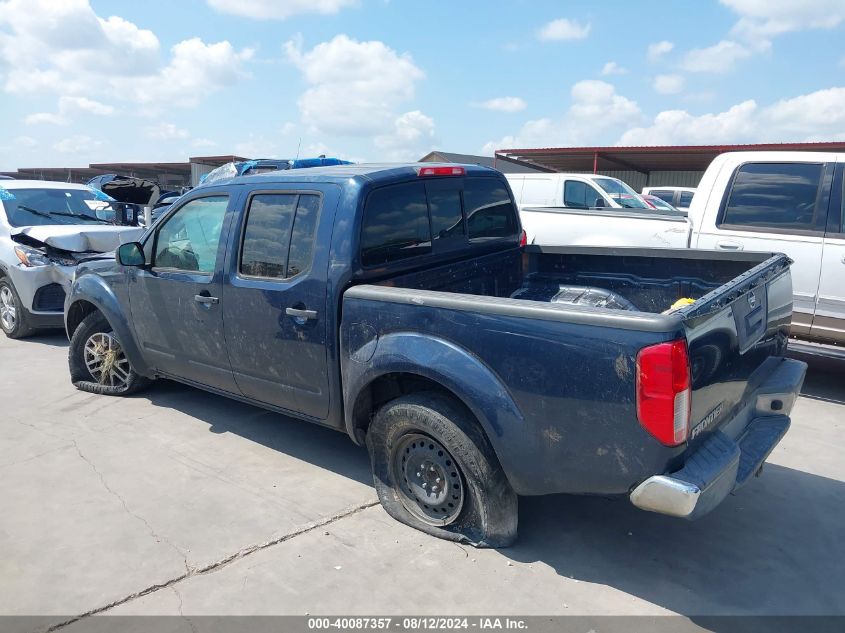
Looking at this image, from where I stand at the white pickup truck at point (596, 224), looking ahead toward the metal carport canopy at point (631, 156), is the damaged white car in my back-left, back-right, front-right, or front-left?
back-left

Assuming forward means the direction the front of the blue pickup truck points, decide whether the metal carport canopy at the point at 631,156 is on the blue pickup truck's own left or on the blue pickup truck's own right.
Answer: on the blue pickup truck's own right

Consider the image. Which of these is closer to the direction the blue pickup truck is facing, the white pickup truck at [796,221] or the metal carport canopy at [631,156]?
the metal carport canopy

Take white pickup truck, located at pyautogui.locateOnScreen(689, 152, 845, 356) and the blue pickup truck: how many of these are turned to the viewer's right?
1

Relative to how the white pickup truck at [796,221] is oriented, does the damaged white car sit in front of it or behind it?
behind

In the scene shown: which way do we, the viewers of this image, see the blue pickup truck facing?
facing away from the viewer and to the left of the viewer

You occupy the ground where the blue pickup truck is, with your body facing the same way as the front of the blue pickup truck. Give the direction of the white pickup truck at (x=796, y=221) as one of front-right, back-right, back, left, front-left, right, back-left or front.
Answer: right

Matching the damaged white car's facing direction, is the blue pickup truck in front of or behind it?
in front

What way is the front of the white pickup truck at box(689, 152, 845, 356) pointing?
to the viewer's right

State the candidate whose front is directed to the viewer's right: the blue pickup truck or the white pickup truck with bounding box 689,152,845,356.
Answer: the white pickup truck

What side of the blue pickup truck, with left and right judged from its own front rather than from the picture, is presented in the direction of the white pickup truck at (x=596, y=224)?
right

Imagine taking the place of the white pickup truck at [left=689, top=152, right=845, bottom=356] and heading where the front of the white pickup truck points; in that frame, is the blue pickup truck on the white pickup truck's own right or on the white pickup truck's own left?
on the white pickup truck's own right

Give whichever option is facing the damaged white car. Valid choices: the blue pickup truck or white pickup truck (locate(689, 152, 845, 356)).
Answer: the blue pickup truck
